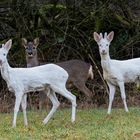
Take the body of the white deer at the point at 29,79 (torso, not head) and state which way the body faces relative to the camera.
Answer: to the viewer's left

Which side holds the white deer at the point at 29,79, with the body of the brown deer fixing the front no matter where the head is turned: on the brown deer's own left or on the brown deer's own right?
on the brown deer's own left

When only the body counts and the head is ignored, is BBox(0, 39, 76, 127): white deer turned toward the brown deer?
no

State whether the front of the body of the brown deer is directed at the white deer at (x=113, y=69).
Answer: no

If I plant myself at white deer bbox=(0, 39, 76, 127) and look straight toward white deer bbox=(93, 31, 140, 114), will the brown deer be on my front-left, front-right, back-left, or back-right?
front-left

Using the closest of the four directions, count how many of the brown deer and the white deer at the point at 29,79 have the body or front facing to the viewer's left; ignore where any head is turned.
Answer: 2

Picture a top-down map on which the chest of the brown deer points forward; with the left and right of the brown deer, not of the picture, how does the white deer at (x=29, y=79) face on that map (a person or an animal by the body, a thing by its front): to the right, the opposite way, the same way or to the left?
the same way

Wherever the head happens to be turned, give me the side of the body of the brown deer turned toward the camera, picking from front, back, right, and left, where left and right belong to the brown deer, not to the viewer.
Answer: left
